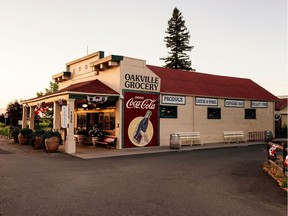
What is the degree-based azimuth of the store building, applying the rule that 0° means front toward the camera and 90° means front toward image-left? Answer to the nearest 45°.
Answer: approximately 45°

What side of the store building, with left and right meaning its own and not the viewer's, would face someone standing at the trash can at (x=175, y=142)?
left

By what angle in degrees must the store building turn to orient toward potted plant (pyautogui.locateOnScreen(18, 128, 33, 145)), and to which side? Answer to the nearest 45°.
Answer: approximately 45° to its right

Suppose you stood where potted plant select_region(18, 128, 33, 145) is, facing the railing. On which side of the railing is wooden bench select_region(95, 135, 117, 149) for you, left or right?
right

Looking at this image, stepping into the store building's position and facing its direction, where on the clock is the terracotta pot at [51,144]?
The terracotta pot is roughly at 12 o'clock from the store building.
